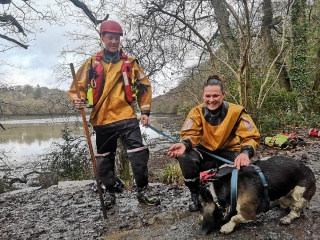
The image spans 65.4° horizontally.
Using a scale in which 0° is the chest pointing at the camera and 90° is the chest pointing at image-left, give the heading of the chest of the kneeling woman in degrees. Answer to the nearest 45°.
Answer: approximately 0°

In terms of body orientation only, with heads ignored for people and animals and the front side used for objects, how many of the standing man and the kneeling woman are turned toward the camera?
2

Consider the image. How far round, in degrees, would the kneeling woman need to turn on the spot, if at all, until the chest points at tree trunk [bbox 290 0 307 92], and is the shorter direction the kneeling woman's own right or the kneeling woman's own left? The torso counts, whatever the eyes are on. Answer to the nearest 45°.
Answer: approximately 135° to the kneeling woman's own left

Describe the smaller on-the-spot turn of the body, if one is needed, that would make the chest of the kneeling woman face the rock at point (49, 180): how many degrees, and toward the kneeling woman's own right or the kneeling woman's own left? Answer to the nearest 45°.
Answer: approximately 135° to the kneeling woman's own right

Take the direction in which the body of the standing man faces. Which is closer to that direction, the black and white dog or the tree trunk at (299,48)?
the black and white dog

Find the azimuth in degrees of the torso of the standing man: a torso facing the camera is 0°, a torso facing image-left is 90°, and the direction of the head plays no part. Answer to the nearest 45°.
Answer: approximately 0°

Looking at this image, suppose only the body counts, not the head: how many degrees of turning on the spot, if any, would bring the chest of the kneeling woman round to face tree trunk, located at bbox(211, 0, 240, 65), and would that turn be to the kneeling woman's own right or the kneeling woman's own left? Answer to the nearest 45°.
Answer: approximately 180°

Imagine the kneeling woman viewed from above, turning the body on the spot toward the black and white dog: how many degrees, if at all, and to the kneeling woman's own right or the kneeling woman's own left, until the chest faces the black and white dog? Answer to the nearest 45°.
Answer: approximately 45° to the kneeling woman's own left
